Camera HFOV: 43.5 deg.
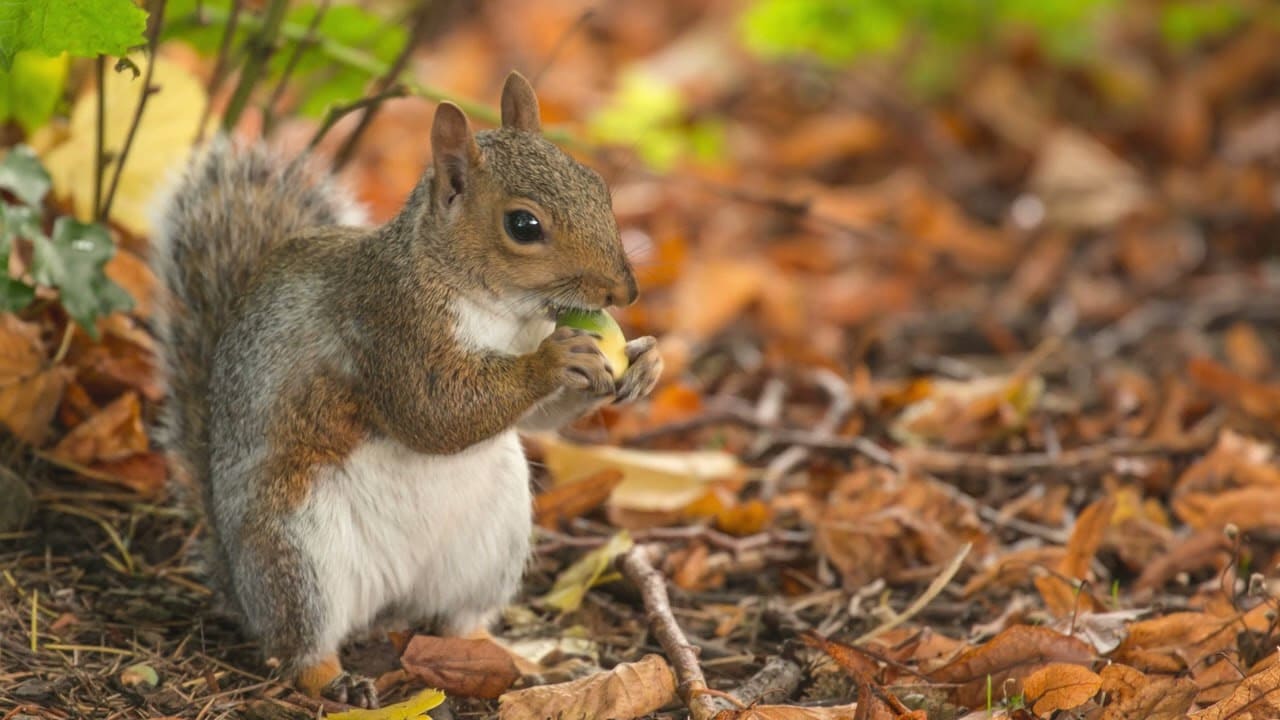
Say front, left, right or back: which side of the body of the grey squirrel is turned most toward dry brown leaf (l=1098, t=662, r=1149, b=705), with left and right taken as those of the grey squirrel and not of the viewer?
front

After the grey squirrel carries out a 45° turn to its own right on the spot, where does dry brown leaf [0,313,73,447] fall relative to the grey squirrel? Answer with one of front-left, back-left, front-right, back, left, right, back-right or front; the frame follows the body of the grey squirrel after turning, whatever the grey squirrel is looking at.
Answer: back-right

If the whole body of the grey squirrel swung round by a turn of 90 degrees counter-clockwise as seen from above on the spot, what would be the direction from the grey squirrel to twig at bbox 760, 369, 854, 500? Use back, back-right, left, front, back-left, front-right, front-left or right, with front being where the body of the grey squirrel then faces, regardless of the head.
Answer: front

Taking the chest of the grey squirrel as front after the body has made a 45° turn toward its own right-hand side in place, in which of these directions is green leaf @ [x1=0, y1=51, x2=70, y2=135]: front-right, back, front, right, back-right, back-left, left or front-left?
back-right

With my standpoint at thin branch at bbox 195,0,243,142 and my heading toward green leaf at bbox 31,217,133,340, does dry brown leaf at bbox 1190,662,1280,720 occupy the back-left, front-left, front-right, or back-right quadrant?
front-left

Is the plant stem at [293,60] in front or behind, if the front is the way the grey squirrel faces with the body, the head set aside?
behind

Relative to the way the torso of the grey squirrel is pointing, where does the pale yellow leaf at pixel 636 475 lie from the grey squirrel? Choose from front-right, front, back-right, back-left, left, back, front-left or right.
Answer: left

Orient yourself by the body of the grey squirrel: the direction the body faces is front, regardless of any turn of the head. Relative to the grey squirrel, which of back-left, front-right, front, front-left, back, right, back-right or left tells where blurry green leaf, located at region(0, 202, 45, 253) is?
back

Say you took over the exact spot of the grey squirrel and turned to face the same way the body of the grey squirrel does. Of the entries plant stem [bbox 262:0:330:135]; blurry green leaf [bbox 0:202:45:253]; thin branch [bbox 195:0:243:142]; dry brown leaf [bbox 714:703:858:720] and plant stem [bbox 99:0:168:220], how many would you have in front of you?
1

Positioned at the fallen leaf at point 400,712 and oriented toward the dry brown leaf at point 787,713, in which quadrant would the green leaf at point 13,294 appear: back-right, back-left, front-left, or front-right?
back-left

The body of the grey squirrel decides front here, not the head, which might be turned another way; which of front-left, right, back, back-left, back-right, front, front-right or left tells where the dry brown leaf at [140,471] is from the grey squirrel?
back

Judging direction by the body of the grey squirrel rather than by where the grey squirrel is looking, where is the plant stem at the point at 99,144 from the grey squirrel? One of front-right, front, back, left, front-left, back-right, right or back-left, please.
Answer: back

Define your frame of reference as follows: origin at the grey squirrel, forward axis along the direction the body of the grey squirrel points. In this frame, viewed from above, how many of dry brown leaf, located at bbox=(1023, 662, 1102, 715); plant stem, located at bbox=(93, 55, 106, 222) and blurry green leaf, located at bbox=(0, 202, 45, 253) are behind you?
2

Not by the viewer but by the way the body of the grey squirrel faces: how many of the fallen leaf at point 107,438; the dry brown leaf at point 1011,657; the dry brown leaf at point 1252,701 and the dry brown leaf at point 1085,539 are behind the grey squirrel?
1

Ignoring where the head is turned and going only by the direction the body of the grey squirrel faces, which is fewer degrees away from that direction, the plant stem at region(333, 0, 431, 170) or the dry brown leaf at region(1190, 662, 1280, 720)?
the dry brown leaf

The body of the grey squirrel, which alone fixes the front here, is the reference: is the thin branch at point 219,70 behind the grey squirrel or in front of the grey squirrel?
behind

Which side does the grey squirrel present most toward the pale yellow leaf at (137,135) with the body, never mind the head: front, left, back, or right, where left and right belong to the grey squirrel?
back

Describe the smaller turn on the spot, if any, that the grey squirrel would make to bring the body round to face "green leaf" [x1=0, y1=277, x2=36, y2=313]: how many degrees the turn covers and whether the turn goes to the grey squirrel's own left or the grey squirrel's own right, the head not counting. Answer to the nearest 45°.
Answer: approximately 180°
